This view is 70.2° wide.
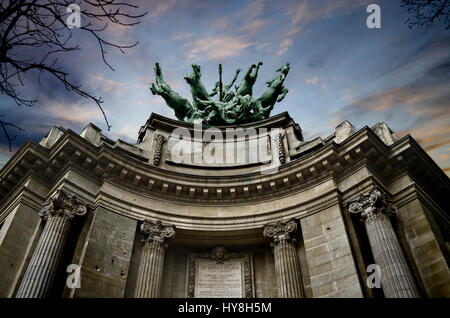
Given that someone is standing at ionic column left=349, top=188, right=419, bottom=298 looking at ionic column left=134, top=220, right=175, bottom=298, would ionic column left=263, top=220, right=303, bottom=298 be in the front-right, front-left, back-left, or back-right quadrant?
front-right

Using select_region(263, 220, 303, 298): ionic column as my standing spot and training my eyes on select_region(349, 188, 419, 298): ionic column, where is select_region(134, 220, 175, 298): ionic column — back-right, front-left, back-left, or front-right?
back-right

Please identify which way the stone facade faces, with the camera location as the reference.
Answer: facing the viewer
